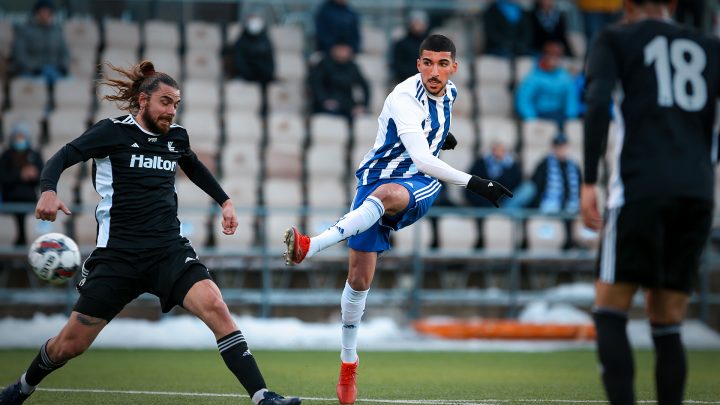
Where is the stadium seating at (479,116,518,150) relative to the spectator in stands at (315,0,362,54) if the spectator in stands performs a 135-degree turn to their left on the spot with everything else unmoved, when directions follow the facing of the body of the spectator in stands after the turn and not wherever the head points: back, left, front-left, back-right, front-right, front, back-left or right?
front-right

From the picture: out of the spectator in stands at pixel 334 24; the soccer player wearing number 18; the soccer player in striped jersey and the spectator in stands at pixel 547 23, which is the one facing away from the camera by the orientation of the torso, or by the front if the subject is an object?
the soccer player wearing number 18

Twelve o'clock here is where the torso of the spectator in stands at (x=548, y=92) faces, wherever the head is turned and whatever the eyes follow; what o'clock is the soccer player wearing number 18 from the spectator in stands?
The soccer player wearing number 18 is roughly at 12 o'clock from the spectator in stands.

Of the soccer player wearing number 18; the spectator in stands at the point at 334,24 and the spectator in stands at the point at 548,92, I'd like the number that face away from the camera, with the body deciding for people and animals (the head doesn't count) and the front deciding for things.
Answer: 1

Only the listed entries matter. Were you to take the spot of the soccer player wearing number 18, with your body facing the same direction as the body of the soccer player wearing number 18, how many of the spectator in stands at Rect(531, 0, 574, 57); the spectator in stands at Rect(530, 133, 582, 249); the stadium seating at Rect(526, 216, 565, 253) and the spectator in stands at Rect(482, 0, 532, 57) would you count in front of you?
4

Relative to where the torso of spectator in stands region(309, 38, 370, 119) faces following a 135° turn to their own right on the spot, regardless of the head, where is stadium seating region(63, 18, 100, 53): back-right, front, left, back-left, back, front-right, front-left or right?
front-left

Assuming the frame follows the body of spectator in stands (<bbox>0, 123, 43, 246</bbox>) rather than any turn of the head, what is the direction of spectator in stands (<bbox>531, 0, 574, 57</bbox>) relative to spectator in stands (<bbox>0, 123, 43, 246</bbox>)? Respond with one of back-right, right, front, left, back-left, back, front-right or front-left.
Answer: left

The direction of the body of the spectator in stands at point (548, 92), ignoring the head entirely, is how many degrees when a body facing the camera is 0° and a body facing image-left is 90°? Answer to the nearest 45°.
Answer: approximately 0°

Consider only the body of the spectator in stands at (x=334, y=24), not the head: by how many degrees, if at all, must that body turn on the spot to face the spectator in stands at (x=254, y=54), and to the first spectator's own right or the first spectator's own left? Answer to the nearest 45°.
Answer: approximately 90° to the first spectator's own right

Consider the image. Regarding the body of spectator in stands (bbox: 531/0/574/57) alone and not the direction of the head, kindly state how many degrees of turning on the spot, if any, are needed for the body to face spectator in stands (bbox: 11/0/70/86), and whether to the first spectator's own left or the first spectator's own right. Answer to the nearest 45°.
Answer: approximately 45° to the first spectator's own right

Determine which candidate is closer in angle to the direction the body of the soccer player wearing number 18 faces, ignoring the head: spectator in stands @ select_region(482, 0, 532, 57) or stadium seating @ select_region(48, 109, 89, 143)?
the spectator in stands

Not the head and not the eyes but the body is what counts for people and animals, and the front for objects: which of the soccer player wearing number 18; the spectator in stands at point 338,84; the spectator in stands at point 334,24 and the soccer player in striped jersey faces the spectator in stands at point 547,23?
the soccer player wearing number 18

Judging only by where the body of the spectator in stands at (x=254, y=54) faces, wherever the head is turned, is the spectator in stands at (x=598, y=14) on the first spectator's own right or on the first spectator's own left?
on the first spectator's own left
